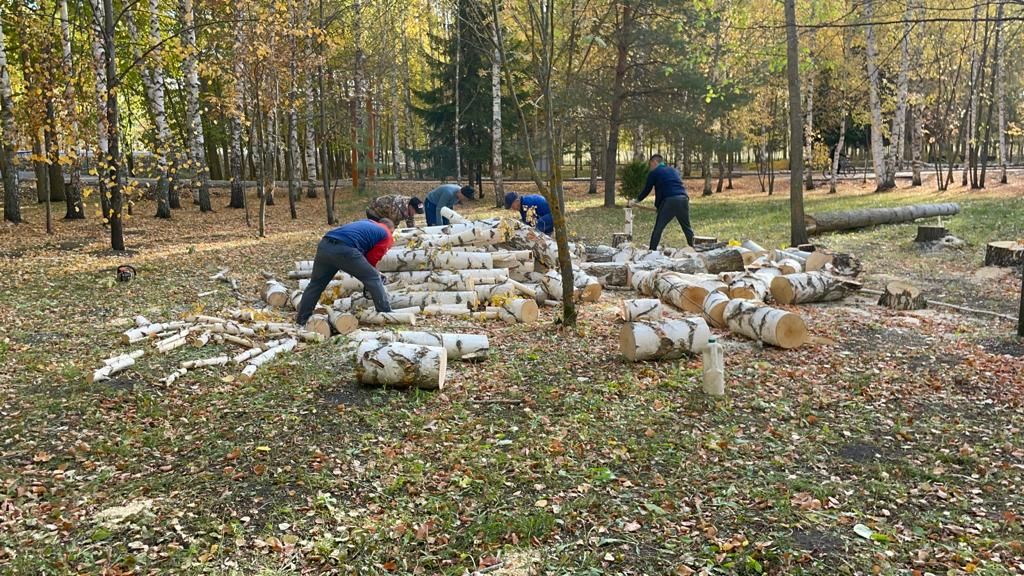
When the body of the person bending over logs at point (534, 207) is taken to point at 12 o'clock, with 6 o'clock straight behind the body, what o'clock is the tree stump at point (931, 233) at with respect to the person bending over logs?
The tree stump is roughly at 6 o'clock from the person bending over logs.

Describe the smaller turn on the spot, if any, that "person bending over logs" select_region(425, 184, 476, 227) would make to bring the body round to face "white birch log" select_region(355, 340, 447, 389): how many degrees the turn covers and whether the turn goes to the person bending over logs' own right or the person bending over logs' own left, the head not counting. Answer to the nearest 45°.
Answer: approximately 90° to the person bending over logs' own right

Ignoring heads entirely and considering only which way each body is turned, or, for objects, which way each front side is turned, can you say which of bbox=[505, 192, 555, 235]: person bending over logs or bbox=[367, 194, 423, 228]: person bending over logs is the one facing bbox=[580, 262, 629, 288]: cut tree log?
bbox=[367, 194, 423, 228]: person bending over logs

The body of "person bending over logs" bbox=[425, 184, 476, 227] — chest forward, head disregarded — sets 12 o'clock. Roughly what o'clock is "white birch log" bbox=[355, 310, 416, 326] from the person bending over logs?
The white birch log is roughly at 3 o'clock from the person bending over logs.

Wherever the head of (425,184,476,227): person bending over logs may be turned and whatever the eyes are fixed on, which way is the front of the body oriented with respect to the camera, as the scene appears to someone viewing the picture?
to the viewer's right

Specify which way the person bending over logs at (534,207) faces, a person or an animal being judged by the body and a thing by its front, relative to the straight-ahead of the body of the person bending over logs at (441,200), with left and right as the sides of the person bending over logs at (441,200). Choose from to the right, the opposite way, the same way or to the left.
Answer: the opposite way

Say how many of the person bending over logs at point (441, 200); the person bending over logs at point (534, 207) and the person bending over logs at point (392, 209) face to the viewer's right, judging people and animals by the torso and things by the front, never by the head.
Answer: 2

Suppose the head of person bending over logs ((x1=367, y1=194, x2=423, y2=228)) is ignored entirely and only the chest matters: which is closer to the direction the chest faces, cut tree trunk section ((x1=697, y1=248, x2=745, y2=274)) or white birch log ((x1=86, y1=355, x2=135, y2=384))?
the cut tree trunk section

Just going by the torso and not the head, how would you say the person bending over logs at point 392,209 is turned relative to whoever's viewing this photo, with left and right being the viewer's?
facing to the right of the viewer

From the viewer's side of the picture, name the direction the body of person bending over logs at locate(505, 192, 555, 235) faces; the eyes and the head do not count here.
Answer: to the viewer's left

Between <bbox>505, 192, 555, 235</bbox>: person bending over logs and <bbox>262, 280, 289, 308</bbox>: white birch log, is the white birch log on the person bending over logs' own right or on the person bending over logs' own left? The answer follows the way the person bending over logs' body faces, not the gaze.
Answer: on the person bending over logs' own left
